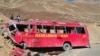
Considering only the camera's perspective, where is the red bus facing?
facing to the left of the viewer
